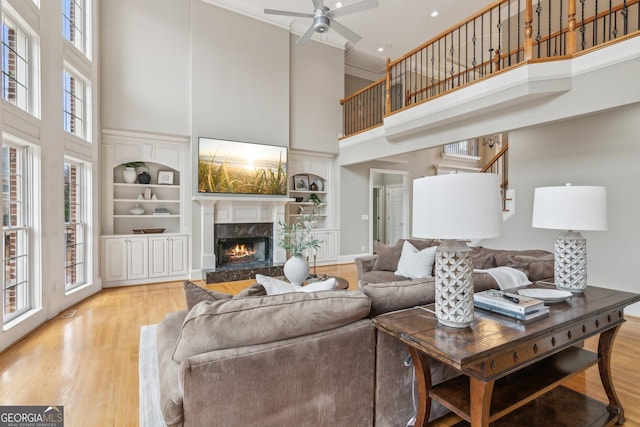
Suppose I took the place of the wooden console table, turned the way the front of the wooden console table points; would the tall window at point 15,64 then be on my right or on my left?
on my right

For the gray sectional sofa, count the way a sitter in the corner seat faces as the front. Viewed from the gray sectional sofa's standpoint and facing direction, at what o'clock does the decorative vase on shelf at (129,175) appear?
The decorative vase on shelf is roughly at 12 o'clock from the gray sectional sofa.

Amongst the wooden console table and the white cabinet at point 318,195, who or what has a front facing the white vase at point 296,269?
the white cabinet

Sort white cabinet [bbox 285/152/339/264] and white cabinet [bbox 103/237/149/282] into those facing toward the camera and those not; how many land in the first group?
2

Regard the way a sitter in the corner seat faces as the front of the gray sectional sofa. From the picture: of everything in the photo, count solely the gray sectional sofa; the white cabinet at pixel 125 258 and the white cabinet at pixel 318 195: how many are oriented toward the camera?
2

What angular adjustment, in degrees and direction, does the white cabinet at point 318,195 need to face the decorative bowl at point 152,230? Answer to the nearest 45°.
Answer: approximately 45° to its right

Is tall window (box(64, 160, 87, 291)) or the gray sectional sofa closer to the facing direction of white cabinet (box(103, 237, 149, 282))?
the gray sectional sofa

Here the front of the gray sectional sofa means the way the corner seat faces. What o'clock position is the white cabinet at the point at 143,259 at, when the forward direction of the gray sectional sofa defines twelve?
The white cabinet is roughly at 12 o'clock from the gray sectional sofa.

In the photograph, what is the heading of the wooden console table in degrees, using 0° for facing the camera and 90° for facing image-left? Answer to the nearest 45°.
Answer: approximately 315°

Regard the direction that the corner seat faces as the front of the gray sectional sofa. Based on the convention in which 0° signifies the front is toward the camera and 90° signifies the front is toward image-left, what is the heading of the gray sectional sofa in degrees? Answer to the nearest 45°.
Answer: approximately 135°

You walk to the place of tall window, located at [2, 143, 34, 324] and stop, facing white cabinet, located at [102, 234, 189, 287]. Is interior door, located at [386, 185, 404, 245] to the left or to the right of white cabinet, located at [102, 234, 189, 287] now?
right

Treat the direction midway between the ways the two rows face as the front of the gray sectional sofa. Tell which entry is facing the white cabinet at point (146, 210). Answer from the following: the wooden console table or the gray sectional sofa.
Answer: the gray sectional sofa
